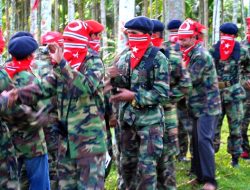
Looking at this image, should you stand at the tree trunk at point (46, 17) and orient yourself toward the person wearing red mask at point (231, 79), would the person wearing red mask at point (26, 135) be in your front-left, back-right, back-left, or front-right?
front-right

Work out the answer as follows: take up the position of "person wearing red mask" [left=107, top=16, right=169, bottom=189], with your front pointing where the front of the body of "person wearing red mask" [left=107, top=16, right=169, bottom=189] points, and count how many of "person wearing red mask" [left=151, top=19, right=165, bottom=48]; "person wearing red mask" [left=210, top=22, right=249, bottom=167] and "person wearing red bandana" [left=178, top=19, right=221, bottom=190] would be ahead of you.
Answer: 0

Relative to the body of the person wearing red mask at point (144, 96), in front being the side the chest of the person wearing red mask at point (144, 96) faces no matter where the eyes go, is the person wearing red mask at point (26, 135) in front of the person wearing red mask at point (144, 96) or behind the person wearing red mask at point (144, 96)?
in front

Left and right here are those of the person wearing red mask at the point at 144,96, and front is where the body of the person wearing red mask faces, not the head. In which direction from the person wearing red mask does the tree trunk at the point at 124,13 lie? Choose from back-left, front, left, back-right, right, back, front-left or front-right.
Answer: back-right

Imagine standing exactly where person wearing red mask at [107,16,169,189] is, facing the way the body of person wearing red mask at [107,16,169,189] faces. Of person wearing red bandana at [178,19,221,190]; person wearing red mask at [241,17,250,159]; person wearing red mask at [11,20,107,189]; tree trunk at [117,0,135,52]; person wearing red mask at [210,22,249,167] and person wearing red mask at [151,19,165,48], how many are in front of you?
1

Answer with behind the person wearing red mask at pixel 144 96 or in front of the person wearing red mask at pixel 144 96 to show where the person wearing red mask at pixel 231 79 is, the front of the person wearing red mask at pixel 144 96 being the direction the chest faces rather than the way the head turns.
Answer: behind

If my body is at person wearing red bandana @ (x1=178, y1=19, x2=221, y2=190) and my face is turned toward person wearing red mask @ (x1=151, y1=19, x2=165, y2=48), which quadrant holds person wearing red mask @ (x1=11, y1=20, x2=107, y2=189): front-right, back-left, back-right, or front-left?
front-left

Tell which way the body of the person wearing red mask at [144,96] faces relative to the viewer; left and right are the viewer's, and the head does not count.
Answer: facing the viewer and to the left of the viewer

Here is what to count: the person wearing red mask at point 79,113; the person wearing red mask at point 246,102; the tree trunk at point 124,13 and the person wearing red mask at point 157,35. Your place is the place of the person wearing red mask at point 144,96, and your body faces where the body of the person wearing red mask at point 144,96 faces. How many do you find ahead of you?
1

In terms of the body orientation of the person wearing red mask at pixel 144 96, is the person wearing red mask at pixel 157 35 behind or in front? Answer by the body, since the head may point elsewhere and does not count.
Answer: behind

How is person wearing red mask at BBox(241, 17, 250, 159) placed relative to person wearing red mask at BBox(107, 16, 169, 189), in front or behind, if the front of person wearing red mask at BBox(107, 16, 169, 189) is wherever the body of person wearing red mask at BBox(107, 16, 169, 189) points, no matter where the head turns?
behind
